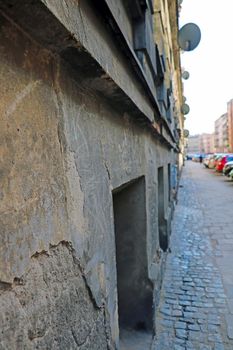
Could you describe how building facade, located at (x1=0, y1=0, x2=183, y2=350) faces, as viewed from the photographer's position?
facing to the right of the viewer
